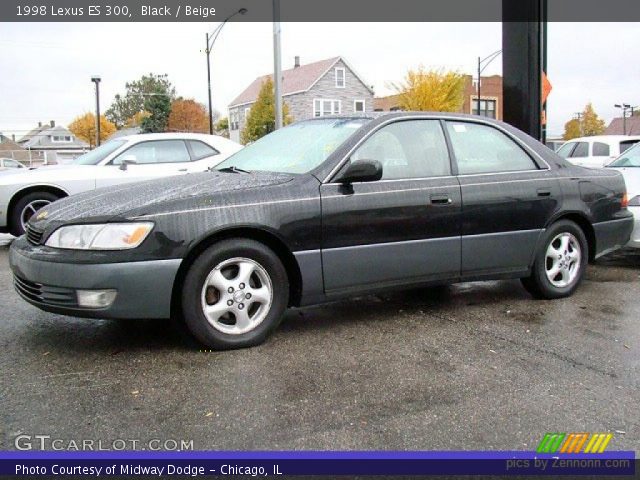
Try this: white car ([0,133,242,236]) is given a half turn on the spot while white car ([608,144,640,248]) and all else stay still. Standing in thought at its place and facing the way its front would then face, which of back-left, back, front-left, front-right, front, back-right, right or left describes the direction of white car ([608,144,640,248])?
front-right

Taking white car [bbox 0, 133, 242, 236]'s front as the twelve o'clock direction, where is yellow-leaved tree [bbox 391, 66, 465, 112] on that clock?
The yellow-leaved tree is roughly at 4 o'clock from the white car.

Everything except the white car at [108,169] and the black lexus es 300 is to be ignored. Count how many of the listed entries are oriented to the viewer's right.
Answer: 0

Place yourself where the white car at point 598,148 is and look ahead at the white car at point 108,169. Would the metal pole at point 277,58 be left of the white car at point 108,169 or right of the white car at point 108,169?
right

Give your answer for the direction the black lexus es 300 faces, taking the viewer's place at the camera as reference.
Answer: facing the viewer and to the left of the viewer

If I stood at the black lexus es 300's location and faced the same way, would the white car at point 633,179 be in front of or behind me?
behind

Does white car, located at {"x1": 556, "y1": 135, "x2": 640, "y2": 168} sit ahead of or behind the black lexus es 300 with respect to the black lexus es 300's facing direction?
behind

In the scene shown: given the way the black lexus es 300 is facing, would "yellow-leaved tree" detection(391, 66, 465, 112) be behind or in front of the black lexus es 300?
behind

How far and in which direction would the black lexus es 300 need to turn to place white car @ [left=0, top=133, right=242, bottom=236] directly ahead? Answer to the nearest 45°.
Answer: approximately 90° to its right

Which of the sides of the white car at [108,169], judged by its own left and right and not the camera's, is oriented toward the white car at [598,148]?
back

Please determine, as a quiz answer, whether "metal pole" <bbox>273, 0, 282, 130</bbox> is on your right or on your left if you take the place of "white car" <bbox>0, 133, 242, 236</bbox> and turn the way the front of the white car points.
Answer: on your right

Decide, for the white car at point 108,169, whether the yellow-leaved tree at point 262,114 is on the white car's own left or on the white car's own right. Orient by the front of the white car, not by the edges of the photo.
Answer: on the white car's own right

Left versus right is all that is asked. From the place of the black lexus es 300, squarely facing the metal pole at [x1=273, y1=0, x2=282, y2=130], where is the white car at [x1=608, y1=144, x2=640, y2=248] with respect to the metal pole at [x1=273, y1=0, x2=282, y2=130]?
right

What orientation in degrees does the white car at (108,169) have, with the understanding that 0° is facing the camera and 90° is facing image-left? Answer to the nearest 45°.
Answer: approximately 90°
